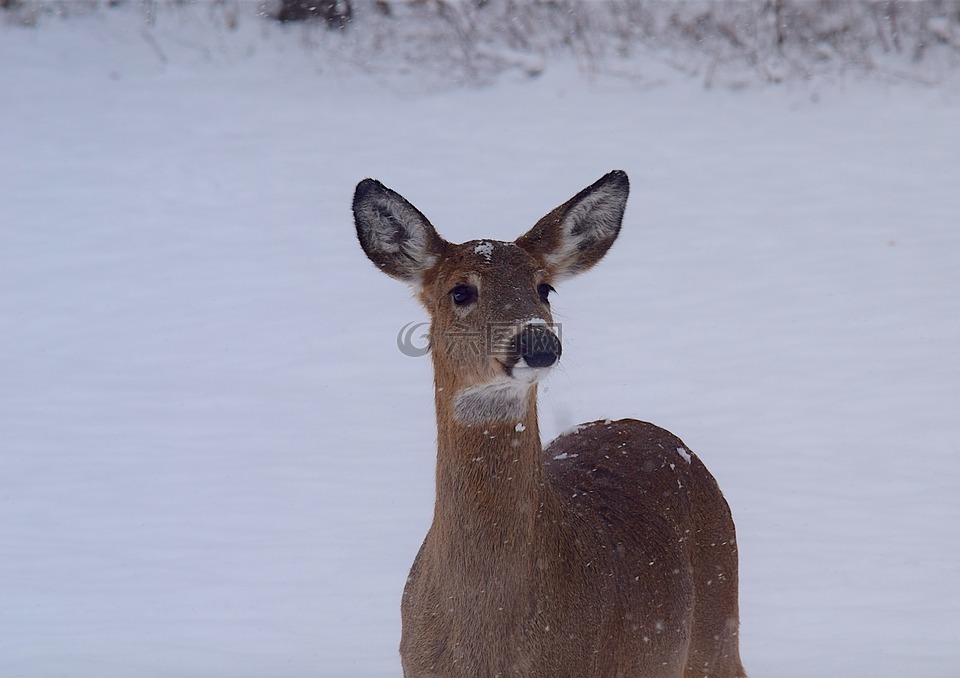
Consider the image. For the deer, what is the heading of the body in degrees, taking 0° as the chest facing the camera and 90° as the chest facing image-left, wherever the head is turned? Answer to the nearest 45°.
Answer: approximately 45°
